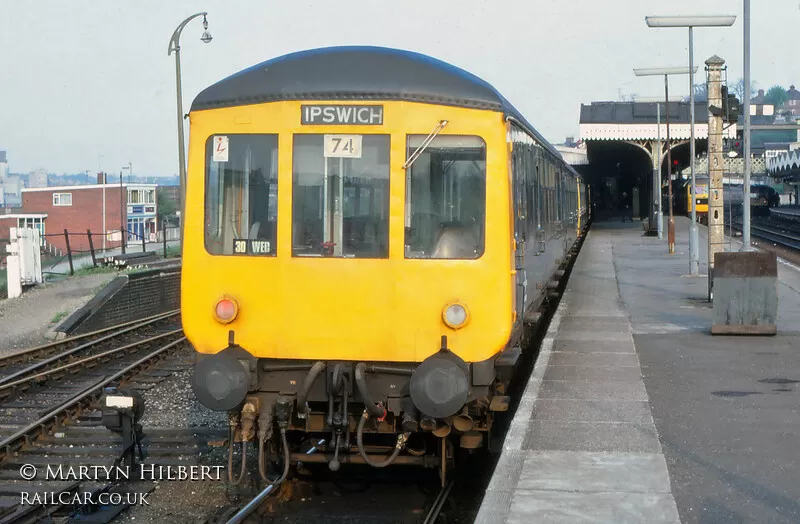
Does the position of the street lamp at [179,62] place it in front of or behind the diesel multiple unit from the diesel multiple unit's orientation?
behind

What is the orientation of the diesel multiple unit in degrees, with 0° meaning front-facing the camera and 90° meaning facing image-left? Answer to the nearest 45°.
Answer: approximately 0°

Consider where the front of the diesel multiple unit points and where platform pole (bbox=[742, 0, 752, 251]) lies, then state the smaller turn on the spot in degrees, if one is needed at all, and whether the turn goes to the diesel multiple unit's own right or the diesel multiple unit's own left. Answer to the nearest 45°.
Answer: approximately 135° to the diesel multiple unit's own left

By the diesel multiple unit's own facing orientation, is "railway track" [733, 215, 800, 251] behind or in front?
behind
